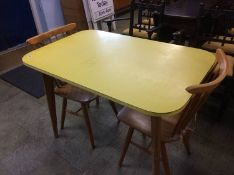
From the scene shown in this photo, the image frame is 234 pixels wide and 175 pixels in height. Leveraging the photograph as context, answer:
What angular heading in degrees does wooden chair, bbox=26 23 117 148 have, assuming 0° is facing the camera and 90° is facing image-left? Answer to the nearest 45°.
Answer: approximately 315°

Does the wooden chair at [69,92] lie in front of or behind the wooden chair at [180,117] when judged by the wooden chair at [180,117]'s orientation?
in front

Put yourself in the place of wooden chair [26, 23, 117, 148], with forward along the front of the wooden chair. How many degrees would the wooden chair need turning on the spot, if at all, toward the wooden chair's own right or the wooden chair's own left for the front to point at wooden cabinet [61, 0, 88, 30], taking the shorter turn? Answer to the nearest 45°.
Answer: approximately 135° to the wooden chair's own left

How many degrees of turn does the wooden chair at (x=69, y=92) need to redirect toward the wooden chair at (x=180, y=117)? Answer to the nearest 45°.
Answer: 0° — it already faces it

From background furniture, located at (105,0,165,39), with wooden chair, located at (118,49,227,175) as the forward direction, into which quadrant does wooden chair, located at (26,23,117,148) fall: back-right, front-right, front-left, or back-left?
front-right

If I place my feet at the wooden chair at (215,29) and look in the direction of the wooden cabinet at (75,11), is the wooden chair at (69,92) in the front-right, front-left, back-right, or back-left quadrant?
front-left

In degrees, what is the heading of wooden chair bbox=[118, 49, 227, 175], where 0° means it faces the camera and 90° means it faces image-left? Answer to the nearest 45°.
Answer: approximately 135°

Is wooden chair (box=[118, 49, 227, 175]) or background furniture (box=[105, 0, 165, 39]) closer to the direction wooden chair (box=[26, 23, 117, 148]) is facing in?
the wooden chair

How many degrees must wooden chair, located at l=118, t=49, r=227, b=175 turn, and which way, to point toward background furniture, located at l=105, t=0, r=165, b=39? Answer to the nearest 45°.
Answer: approximately 45° to its right

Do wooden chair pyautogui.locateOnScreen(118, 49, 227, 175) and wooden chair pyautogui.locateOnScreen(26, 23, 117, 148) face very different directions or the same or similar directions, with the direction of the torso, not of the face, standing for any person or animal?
very different directions

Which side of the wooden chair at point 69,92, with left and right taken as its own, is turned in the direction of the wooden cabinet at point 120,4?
left
